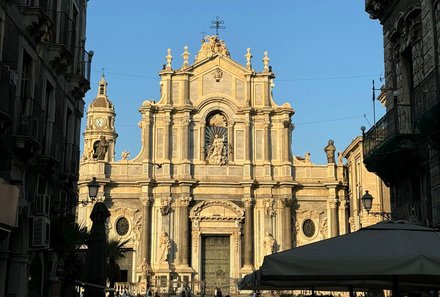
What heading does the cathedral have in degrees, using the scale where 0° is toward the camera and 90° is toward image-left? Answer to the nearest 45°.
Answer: approximately 0°

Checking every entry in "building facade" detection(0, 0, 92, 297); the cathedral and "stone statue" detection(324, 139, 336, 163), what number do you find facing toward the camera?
2

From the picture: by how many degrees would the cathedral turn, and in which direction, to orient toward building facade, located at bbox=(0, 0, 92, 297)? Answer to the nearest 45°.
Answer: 0° — it already faces it

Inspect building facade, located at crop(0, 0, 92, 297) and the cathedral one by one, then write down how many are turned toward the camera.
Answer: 1

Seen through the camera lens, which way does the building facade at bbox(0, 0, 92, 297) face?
facing to the right of the viewer

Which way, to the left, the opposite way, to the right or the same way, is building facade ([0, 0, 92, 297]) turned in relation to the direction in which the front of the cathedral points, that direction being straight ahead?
to the left

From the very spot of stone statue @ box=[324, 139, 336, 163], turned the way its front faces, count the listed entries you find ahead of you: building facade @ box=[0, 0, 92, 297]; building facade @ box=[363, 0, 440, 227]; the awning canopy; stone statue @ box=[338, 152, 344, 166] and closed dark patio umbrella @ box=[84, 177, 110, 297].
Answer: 4

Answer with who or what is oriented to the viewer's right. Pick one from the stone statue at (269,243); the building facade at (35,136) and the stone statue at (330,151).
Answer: the building facade

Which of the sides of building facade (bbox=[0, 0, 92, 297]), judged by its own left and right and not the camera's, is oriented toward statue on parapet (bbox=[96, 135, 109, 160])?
left
